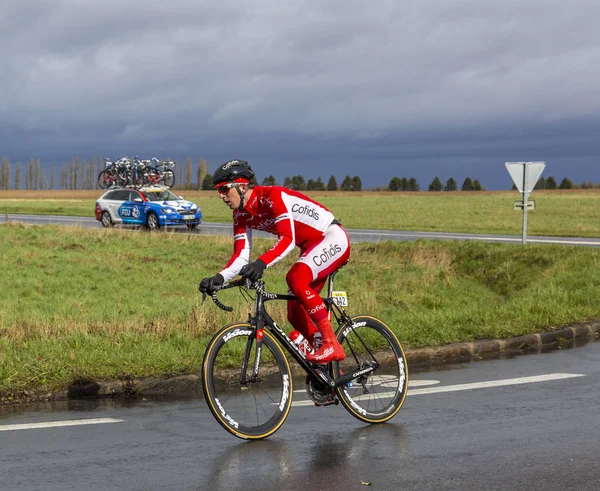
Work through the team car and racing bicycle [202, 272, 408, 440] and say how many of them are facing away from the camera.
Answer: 0

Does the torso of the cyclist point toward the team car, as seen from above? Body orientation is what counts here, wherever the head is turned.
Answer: no

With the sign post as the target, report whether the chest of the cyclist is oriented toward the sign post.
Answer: no

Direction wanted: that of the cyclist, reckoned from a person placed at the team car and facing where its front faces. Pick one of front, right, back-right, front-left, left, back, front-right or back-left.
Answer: front-right

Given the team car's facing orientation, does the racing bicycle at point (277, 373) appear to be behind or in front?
in front

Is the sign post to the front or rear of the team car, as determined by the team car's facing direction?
to the front

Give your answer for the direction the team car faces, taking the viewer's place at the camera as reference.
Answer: facing the viewer and to the right of the viewer

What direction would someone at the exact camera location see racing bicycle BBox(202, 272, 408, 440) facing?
facing the viewer and to the left of the viewer

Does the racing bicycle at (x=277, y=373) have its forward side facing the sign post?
no
